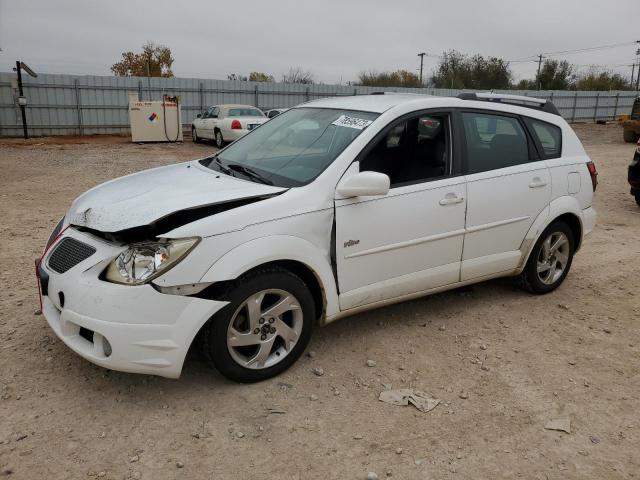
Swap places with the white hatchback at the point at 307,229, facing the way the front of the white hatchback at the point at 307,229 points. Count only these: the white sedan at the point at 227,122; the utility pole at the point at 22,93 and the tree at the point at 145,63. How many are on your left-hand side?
0

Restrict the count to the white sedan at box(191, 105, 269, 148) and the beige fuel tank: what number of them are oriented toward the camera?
1

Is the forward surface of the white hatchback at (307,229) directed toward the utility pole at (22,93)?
no

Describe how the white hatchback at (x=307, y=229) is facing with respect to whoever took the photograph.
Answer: facing the viewer and to the left of the viewer

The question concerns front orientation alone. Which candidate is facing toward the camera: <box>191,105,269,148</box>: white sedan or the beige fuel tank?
the beige fuel tank

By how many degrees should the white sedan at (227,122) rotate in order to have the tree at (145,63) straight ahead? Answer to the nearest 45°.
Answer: approximately 45° to its right

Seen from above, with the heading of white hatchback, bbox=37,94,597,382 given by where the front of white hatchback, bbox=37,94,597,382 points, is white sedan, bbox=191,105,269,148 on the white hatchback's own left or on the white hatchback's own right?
on the white hatchback's own right

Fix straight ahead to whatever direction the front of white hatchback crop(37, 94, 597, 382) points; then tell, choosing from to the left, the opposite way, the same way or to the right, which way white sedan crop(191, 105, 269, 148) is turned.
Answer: to the right

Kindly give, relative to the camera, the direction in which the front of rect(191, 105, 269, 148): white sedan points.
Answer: facing away from the viewer and to the left of the viewer

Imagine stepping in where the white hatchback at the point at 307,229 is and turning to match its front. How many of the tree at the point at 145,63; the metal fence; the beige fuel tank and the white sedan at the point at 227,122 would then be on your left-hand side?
0

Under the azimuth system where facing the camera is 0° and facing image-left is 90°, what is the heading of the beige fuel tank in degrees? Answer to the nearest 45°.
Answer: approximately 0°

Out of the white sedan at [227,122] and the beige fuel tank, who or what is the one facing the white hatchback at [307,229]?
the beige fuel tank

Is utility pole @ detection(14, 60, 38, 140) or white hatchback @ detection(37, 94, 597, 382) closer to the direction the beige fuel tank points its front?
the white hatchback

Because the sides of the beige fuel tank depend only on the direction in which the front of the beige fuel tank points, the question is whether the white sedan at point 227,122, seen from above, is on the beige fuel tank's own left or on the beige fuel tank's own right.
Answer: on the beige fuel tank's own left

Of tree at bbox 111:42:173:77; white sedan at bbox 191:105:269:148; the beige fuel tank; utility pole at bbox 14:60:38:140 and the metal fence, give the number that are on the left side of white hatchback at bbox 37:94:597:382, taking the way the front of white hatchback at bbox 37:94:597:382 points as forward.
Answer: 0

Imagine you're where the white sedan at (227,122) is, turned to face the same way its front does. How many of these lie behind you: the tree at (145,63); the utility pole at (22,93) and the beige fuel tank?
0

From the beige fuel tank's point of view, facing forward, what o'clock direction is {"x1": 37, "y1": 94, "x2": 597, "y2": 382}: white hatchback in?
The white hatchback is roughly at 12 o'clock from the beige fuel tank.

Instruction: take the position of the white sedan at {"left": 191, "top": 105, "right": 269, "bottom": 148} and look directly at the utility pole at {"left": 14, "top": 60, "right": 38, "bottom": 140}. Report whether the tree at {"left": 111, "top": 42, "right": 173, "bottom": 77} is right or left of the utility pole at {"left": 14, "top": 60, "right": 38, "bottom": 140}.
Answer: right

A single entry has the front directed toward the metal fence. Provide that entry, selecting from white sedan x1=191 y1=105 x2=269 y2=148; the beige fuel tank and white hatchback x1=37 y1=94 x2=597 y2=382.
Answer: white sedan x1=191 y1=105 x2=269 y2=148

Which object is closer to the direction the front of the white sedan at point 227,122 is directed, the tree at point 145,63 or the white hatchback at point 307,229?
the tree
